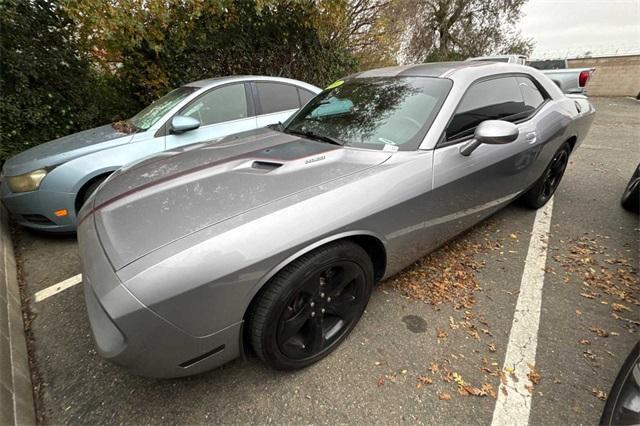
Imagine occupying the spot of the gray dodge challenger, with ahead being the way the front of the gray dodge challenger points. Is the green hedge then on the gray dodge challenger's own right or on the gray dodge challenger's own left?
on the gray dodge challenger's own right

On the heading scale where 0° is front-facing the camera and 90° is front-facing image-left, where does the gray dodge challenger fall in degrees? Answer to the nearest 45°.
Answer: approximately 45°

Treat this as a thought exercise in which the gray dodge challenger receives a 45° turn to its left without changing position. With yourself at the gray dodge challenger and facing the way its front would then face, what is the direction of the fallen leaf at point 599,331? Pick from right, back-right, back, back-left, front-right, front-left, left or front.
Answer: left

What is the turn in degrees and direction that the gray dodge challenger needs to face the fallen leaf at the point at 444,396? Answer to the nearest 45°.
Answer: approximately 90° to its left

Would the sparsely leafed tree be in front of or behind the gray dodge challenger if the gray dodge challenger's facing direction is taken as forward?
behind

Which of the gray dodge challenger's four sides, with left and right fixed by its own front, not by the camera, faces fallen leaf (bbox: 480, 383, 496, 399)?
left
